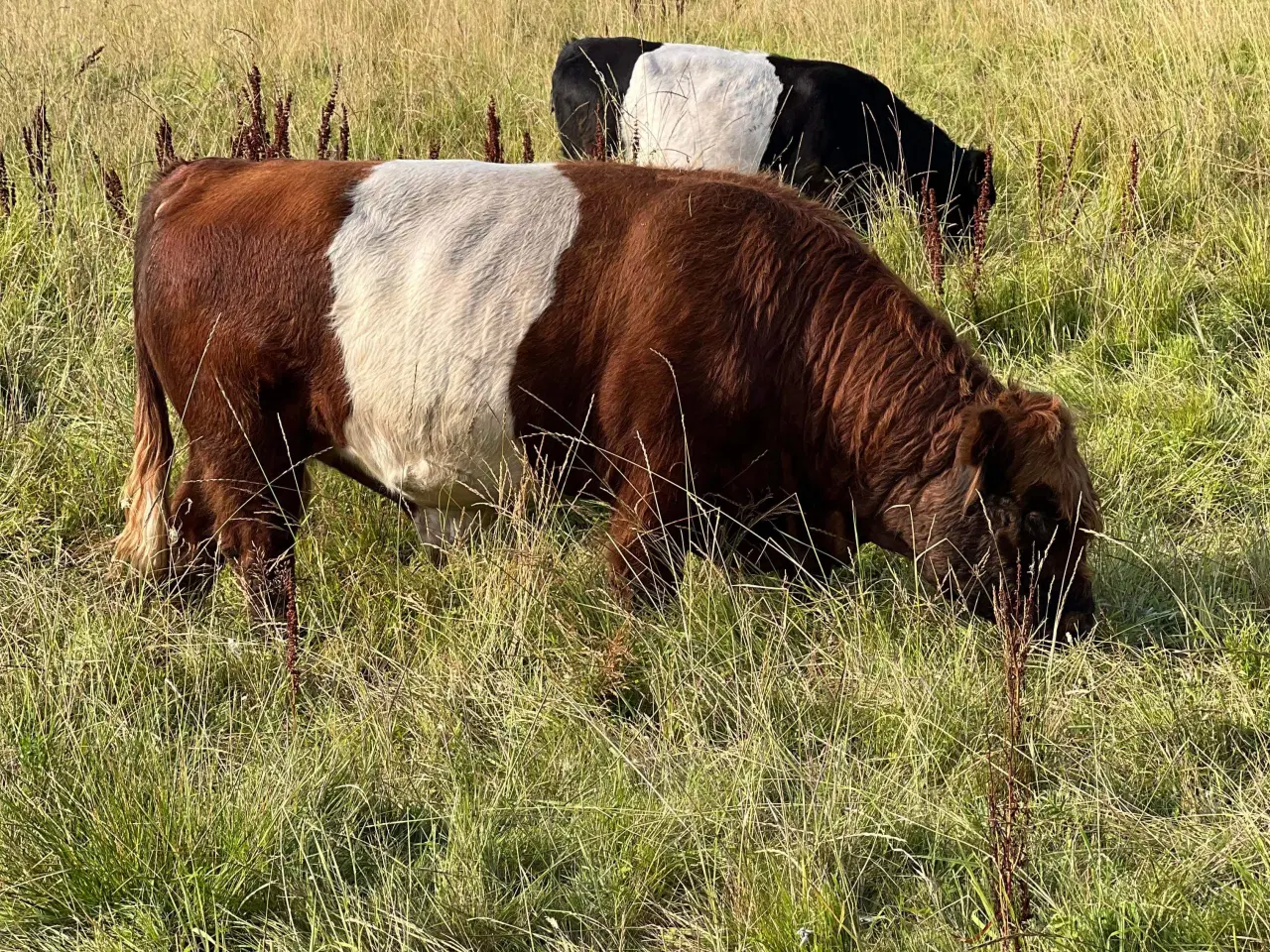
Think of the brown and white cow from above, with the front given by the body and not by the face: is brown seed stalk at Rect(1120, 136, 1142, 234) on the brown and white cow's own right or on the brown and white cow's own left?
on the brown and white cow's own left

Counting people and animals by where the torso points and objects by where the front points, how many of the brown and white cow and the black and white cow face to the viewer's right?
2

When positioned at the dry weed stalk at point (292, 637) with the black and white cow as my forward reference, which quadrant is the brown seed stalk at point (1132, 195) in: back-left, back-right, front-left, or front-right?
front-right

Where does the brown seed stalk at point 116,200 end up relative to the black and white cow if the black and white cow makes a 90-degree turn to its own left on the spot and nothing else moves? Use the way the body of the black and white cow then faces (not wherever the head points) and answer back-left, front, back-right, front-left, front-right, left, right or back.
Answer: back-left

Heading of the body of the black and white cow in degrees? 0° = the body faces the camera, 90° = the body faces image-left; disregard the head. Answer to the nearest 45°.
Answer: approximately 270°

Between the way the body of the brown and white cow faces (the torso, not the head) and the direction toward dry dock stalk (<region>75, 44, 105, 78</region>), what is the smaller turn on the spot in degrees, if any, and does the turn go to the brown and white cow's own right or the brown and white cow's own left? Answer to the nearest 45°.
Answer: approximately 135° to the brown and white cow's own left

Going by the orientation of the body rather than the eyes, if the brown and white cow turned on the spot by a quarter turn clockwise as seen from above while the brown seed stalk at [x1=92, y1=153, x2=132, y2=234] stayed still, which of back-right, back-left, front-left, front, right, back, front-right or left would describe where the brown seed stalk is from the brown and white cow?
back-right

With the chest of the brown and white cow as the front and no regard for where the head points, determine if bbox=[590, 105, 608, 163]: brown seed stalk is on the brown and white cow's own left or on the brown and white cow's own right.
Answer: on the brown and white cow's own left

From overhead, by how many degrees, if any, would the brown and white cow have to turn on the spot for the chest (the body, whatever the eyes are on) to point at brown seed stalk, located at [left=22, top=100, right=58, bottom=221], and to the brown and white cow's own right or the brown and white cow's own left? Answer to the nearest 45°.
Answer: approximately 135° to the brown and white cow's own left

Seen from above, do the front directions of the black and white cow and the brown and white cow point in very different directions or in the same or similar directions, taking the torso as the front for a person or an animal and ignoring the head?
same or similar directions

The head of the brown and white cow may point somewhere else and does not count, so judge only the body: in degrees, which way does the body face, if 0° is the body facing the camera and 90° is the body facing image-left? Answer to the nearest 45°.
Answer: approximately 270°

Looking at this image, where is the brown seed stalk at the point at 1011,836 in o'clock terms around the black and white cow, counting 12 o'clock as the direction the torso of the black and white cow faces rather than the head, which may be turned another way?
The brown seed stalk is roughly at 3 o'clock from the black and white cow.
